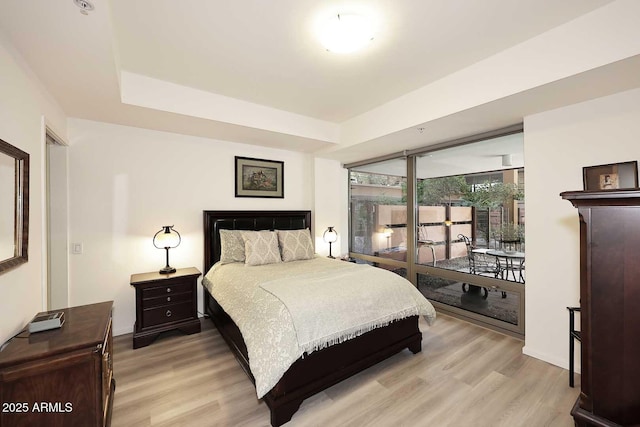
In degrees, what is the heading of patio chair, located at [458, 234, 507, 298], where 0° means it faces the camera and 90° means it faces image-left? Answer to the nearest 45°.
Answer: approximately 270°

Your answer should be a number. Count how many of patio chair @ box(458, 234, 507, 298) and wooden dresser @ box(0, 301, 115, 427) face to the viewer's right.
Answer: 2

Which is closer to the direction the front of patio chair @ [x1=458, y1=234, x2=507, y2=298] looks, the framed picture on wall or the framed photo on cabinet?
the framed photo on cabinet

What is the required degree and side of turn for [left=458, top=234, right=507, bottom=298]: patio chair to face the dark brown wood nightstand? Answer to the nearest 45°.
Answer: approximately 135° to its right

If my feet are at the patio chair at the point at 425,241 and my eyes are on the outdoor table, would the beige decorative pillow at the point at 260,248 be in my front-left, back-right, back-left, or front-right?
back-right

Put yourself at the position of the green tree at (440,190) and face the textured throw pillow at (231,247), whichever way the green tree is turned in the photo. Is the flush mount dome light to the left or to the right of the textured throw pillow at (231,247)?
left

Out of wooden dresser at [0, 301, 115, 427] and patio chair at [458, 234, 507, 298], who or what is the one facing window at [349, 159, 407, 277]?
the wooden dresser

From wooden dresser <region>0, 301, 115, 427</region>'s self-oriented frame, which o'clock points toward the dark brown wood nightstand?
The dark brown wood nightstand is roughly at 10 o'clock from the wooden dresser.

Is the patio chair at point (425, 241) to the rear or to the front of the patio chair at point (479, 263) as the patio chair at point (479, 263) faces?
to the rear

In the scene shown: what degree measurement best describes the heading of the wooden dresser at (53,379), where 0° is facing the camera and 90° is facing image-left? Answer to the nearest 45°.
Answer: approximately 270°
